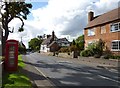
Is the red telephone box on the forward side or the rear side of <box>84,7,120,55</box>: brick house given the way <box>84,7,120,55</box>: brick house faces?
on the forward side

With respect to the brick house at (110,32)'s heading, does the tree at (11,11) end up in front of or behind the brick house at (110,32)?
in front

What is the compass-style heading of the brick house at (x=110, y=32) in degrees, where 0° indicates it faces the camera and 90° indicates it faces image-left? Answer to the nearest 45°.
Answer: approximately 45°

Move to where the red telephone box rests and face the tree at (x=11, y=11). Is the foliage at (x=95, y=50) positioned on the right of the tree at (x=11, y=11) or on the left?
right
